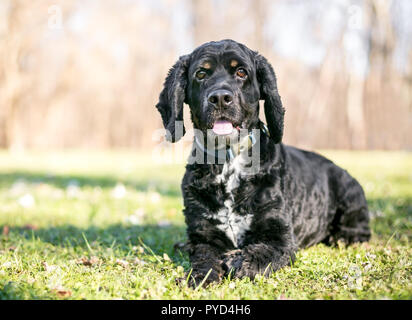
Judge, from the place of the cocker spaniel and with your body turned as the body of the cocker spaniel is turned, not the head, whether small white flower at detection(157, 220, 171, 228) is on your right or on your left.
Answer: on your right

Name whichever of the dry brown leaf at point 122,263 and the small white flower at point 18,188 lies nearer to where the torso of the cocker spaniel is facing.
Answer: the dry brown leaf

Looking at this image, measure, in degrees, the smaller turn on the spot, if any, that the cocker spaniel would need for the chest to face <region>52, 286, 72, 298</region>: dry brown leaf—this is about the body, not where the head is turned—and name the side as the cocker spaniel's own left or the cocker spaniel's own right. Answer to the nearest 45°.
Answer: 0° — it already faces it

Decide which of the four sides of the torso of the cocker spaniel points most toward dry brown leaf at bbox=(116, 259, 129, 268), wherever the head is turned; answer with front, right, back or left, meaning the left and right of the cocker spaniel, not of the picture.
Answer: right

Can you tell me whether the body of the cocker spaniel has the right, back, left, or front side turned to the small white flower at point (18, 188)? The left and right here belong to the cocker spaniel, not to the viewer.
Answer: right

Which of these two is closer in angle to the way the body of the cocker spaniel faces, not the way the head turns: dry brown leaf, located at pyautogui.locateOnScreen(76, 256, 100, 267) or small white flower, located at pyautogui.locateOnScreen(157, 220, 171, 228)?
the dry brown leaf

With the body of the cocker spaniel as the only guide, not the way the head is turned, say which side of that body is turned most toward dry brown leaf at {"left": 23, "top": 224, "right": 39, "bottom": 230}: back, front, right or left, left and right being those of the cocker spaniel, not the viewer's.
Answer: right
